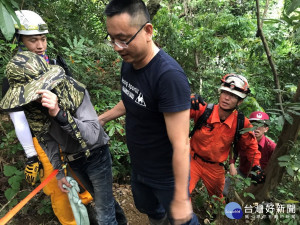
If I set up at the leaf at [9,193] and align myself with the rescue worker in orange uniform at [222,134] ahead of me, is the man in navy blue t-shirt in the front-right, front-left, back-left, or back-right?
front-right

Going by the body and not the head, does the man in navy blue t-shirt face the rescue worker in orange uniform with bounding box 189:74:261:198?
no

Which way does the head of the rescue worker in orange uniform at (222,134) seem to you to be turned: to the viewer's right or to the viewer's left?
to the viewer's left

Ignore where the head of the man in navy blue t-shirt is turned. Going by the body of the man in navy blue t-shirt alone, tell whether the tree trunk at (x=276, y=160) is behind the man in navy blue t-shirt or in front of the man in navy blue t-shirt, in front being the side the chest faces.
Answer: behind

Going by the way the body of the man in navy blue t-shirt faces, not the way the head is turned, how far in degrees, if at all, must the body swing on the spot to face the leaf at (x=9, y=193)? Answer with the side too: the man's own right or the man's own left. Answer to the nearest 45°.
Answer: approximately 90° to the man's own right

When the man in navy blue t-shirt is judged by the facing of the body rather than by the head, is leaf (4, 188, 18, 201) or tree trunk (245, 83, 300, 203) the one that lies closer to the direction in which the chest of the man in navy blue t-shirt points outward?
the leaf

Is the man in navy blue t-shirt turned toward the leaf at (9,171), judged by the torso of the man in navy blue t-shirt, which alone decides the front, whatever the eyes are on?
no

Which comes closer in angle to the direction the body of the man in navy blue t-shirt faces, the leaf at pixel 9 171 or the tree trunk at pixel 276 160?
the leaf

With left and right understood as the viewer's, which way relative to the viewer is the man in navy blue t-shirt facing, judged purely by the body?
facing the viewer and to the left of the viewer

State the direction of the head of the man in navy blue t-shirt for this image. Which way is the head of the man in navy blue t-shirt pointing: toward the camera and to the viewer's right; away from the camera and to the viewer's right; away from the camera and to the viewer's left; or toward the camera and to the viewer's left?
toward the camera and to the viewer's left
